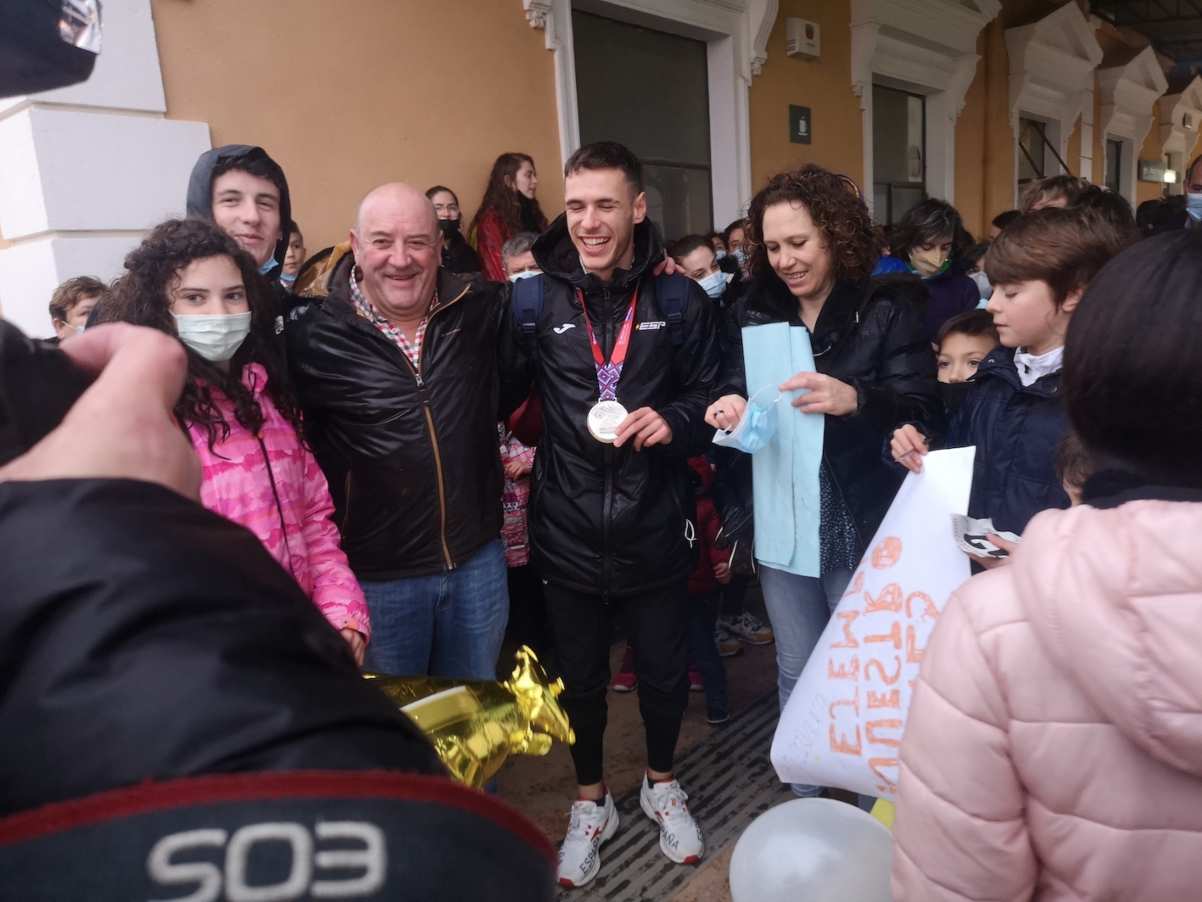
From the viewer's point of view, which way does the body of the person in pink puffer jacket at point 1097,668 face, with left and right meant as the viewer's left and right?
facing away from the viewer

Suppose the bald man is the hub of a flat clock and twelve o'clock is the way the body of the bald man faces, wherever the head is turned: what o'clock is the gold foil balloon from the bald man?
The gold foil balloon is roughly at 12 o'clock from the bald man.

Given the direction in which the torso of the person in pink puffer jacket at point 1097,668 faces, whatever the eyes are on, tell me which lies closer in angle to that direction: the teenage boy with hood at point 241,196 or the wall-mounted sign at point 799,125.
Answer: the wall-mounted sign

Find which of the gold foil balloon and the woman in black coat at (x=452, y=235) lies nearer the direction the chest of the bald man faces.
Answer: the gold foil balloon

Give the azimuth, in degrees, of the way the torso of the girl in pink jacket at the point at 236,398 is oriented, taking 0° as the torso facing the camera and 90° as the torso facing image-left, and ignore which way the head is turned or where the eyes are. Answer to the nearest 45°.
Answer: approximately 0°

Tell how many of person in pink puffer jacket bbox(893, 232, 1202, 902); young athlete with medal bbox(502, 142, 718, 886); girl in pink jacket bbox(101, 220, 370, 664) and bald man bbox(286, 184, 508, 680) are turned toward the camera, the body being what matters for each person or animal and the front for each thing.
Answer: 3

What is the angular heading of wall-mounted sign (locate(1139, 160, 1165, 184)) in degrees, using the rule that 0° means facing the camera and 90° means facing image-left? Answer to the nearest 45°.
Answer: approximately 0°

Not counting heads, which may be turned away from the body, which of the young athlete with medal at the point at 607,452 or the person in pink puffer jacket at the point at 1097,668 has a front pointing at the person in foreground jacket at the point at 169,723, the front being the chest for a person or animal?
the young athlete with medal
